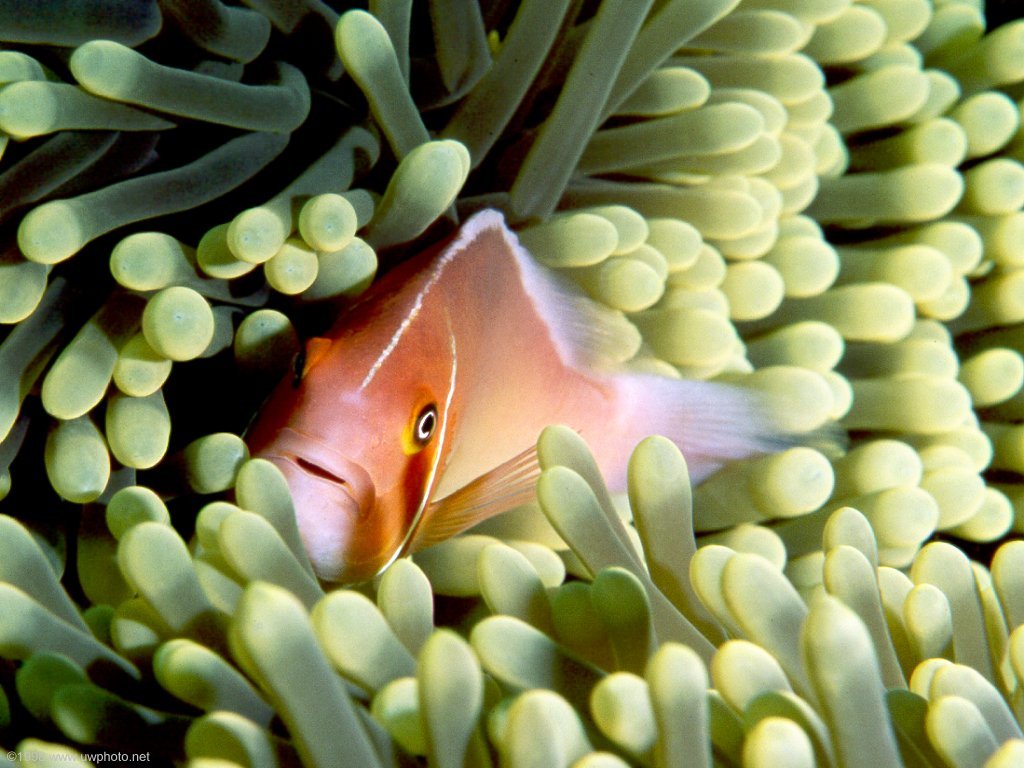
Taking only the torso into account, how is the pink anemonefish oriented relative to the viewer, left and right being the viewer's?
facing the viewer and to the left of the viewer
